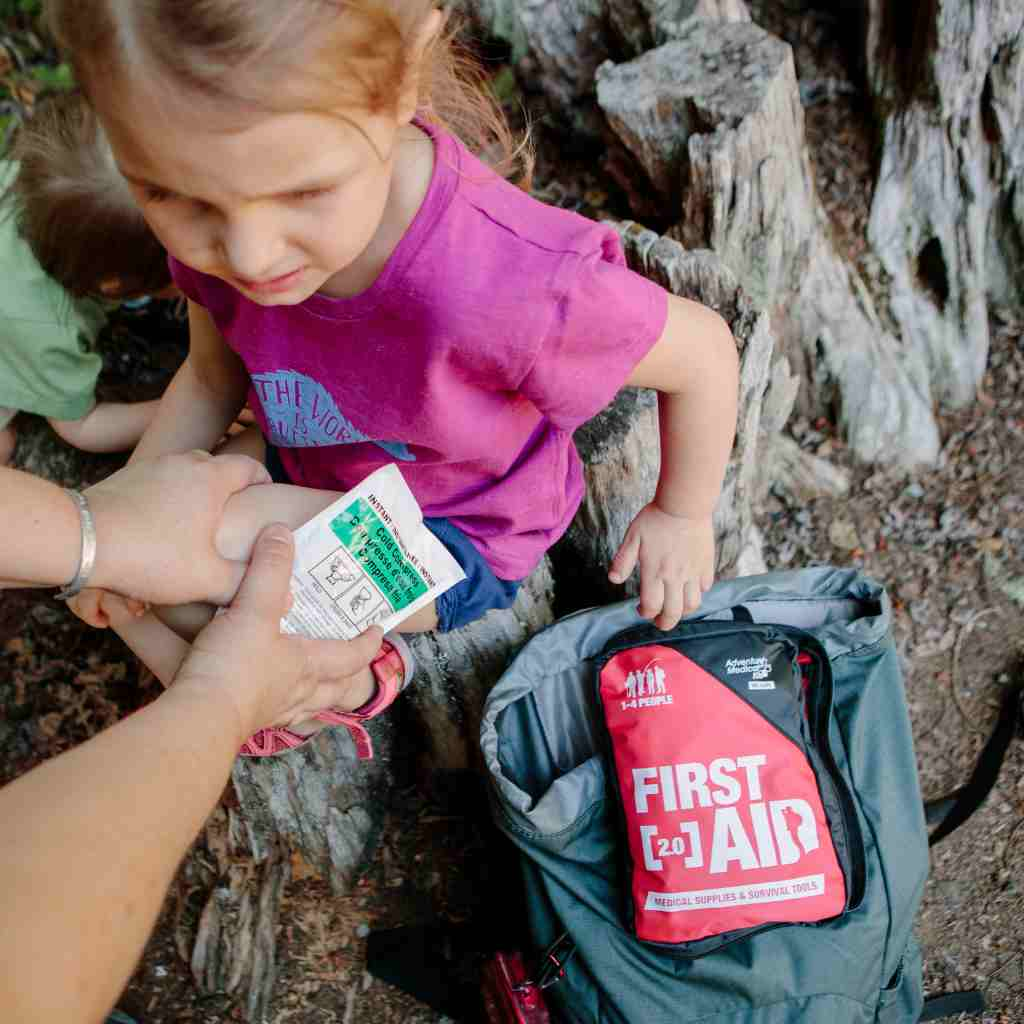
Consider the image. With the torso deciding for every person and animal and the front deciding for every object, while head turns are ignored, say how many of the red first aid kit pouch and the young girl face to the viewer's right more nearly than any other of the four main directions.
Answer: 0

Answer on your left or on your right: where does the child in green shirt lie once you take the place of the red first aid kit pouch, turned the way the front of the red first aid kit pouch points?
on your right

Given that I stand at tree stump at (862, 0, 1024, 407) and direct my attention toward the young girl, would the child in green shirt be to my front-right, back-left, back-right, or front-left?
front-right

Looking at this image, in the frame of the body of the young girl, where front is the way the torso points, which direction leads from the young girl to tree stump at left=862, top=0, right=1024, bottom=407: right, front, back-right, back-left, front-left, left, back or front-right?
back

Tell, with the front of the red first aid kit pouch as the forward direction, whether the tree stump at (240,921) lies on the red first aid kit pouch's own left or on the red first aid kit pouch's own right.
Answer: on the red first aid kit pouch's own right

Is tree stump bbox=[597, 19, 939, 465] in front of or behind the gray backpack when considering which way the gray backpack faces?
behind

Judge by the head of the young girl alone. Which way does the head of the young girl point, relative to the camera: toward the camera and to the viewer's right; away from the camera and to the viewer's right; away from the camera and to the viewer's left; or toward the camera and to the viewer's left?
toward the camera and to the viewer's left

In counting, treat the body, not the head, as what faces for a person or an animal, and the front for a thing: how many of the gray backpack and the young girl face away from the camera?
0

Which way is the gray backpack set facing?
toward the camera

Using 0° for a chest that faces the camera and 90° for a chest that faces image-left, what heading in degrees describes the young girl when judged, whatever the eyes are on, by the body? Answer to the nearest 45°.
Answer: approximately 45°
